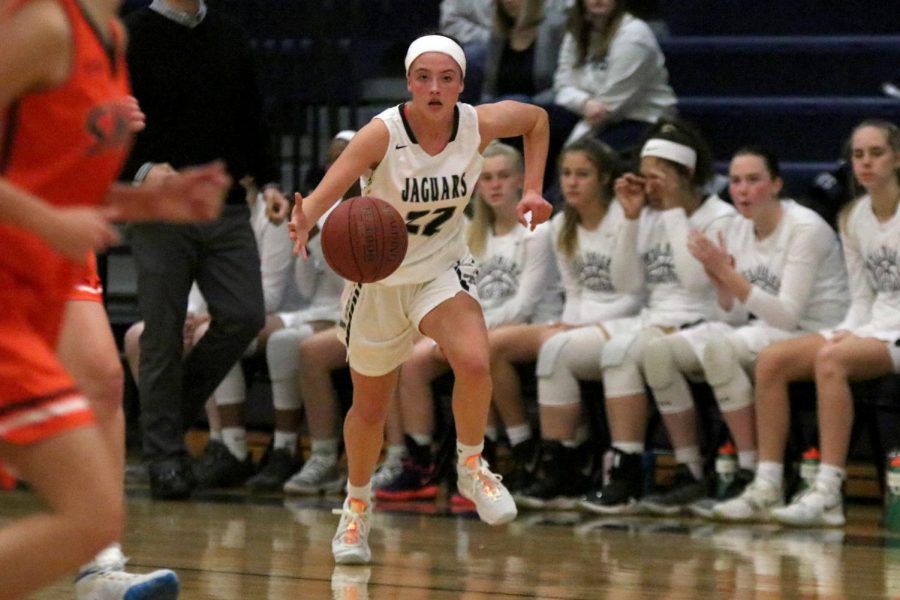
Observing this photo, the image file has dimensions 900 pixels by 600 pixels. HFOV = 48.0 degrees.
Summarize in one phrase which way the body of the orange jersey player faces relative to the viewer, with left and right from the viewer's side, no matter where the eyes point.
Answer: facing to the right of the viewer

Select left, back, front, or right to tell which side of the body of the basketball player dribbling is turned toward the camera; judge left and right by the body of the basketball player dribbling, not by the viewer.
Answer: front

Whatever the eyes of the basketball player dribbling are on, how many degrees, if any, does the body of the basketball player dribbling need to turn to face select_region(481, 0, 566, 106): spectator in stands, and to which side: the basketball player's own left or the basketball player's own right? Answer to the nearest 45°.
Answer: approximately 180°

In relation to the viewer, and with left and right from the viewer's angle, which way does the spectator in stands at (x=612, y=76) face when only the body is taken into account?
facing the viewer and to the left of the viewer

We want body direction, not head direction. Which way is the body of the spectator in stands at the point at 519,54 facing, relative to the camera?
toward the camera

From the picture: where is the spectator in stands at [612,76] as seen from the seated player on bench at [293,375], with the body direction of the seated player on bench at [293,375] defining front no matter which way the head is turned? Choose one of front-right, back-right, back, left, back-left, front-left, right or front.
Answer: back-left

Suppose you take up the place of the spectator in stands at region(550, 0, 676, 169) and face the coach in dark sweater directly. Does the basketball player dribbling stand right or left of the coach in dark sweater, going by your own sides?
left

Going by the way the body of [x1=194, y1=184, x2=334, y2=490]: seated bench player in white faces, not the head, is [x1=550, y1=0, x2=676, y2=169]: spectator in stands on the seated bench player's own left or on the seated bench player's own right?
on the seated bench player's own left

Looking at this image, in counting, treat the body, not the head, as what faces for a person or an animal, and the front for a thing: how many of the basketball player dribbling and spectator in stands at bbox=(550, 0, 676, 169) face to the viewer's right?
0
